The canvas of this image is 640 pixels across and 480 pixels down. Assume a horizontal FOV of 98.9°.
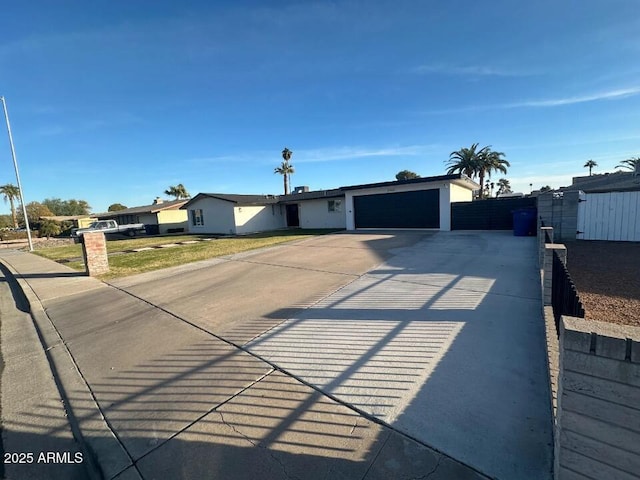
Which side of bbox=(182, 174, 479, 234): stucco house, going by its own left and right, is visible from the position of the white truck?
right

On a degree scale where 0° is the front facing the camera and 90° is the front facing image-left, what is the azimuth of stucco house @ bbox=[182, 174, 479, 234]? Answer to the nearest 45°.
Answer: approximately 0°

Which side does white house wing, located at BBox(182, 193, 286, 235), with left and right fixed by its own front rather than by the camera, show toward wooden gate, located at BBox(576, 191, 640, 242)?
left

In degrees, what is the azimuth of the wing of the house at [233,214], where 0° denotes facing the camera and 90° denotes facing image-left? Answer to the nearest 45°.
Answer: approximately 45°

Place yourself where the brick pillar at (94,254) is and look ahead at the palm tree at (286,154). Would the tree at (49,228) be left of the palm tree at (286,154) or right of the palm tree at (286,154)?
left

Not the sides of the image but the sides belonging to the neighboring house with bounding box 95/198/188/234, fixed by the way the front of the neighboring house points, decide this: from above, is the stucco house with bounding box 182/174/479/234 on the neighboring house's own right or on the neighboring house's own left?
on the neighboring house's own left

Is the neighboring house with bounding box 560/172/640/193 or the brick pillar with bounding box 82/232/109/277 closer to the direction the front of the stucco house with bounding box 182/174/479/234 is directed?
the brick pillar

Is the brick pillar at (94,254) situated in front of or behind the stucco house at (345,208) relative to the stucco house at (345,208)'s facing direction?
in front

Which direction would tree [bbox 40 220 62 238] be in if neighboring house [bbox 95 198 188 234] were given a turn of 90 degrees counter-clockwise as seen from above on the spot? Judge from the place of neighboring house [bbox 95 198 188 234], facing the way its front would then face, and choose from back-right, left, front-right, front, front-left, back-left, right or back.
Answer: back

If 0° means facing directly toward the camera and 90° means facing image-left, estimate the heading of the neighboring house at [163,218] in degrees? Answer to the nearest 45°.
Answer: approximately 45°

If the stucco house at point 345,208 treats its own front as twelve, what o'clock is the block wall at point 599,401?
The block wall is roughly at 12 o'clock from the stucco house.

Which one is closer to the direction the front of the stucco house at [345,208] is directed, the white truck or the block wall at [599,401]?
the block wall

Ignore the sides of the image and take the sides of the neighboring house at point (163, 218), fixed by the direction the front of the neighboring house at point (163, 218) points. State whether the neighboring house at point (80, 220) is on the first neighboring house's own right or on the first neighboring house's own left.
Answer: on the first neighboring house's own right

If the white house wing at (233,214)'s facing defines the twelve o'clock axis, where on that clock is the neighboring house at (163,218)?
the neighboring house at (163,218) is roughly at 3 o'clock from the white house wing at (233,214).

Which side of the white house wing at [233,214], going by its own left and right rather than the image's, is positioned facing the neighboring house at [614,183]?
left

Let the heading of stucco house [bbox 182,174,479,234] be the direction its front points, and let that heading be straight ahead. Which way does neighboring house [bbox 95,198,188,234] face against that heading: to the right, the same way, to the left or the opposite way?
the same way

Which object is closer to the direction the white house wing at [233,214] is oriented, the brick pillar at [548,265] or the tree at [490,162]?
the brick pillar

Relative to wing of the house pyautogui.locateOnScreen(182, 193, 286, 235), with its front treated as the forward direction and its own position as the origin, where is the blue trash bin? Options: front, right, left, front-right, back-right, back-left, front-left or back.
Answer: left

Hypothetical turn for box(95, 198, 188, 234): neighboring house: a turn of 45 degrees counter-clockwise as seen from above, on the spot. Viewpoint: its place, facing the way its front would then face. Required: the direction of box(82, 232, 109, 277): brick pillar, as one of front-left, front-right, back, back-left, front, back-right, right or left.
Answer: front
